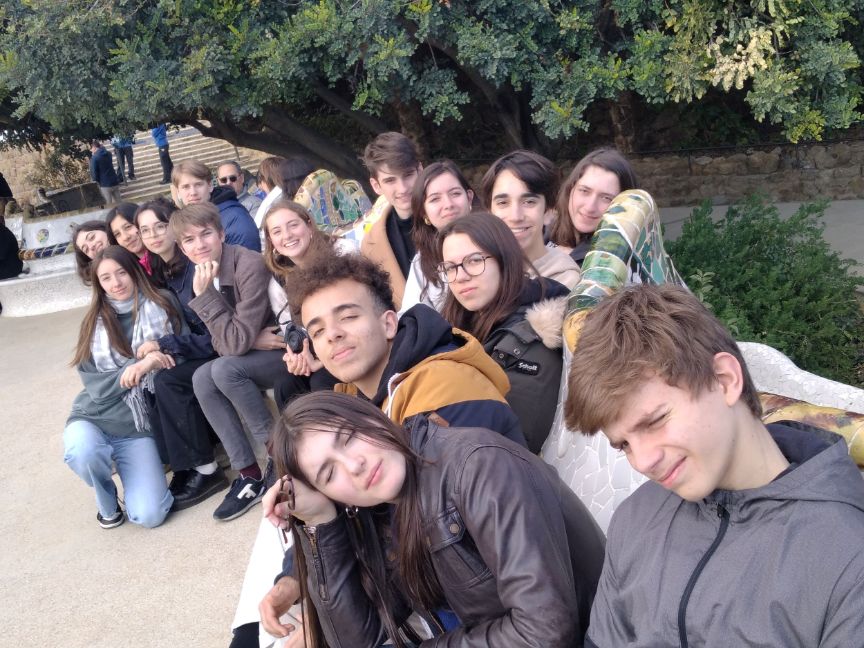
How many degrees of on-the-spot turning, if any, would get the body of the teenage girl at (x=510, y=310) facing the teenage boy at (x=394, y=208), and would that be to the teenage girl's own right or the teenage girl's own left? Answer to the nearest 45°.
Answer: approximately 135° to the teenage girl's own right

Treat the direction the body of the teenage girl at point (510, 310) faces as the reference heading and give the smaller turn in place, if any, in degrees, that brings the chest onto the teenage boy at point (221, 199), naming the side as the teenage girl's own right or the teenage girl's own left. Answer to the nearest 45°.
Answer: approximately 90° to the teenage girl's own right

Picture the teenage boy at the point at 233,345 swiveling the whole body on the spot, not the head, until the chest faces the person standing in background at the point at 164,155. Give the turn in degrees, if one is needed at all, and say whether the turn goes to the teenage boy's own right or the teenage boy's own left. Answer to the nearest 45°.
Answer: approximately 135° to the teenage boy's own right

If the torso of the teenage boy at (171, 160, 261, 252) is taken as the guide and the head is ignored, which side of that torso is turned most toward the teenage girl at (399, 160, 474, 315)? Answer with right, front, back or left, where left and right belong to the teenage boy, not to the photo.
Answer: left

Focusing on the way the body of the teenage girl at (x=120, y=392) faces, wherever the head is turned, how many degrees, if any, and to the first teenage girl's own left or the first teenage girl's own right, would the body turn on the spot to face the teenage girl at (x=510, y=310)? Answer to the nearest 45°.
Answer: approximately 45° to the first teenage girl's own left

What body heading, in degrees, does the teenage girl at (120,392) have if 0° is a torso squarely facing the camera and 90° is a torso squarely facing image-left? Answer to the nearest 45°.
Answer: approximately 0°

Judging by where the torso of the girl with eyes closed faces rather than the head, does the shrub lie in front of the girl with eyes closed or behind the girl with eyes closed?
behind

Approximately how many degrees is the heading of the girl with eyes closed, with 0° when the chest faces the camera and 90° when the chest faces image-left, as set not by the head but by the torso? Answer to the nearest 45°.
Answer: approximately 45°

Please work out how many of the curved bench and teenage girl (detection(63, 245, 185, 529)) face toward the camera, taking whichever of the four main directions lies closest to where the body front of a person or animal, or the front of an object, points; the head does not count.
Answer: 2

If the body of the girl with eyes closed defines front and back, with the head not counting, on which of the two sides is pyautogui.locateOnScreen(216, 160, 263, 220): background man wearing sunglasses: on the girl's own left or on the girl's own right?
on the girl's own right

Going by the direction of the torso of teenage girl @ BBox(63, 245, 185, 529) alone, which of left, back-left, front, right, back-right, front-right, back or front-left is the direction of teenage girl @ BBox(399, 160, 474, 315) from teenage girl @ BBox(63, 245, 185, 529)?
front-left
